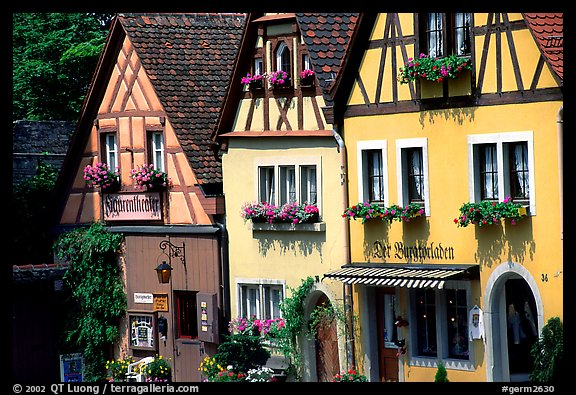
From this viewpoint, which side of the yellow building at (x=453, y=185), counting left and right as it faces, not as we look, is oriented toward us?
front

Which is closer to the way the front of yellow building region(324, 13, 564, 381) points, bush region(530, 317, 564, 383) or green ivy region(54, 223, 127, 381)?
the bush

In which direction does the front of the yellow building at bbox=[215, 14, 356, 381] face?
toward the camera

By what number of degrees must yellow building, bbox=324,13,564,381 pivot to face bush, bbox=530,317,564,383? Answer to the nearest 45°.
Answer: approximately 45° to its left

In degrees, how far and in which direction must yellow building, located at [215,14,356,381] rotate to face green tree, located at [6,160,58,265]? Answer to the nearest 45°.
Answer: approximately 135° to its right

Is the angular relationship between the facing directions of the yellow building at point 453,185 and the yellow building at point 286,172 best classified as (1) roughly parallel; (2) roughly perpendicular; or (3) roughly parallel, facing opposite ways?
roughly parallel

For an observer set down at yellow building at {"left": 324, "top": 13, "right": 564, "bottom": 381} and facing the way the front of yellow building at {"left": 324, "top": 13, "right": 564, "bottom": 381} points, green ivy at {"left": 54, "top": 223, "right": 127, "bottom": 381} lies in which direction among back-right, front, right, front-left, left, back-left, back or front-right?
back-right

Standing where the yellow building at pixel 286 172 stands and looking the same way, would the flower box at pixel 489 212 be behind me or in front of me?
in front

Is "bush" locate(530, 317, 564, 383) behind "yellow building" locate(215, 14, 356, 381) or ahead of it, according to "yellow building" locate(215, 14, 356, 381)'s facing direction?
ahead

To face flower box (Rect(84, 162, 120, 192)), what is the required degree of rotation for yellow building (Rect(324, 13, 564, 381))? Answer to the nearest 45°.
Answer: approximately 135° to its right

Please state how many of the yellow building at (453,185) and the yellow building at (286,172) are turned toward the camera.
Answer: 2
